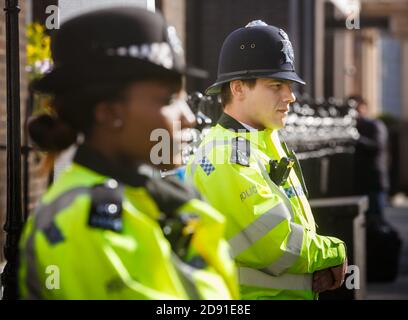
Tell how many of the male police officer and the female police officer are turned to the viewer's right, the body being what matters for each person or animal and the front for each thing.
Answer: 2

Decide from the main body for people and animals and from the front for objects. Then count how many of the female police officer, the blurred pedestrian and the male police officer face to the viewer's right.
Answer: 2

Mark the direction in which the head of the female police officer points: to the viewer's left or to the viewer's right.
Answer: to the viewer's right

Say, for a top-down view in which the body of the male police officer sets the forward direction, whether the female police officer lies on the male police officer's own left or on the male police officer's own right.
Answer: on the male police officer's own right

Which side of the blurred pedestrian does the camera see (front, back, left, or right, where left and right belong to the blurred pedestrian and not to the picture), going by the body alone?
left

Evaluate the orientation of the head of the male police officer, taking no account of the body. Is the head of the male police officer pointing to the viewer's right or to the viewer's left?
to the viewer's right

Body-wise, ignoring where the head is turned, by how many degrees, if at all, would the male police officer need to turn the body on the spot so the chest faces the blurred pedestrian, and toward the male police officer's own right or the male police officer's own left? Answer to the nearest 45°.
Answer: approximately 90° to the male police officer's own left

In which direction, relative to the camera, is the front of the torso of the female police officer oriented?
to the viewer's right

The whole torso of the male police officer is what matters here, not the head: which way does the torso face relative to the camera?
to the viewer's right
